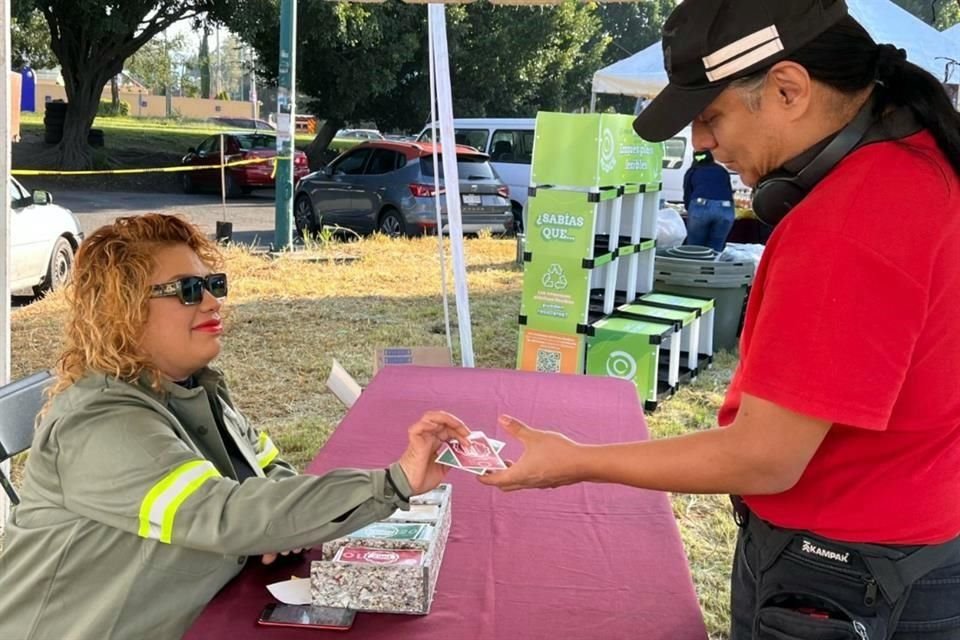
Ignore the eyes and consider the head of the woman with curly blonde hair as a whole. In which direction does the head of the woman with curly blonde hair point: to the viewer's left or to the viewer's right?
to the viewer's right

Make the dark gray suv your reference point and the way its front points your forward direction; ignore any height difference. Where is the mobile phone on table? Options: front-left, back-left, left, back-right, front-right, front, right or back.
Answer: back-left

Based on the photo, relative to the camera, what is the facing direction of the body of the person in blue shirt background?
away from the camera

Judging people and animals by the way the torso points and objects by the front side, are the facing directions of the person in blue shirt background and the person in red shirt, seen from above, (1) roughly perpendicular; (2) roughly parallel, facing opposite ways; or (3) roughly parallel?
roughly perpendicular

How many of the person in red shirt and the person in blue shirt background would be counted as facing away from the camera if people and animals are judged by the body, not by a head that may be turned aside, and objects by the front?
1

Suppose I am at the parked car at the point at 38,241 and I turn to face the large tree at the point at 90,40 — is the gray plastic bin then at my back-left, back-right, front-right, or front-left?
back-right

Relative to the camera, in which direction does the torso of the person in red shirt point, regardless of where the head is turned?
to the viewer's left

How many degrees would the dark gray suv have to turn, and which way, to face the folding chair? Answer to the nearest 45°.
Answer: approximately 135° to its left

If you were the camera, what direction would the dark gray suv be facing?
facing away from the viewer and to the left of the viewer

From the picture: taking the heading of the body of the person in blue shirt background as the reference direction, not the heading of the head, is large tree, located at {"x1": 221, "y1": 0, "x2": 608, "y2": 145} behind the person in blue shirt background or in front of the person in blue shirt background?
in front

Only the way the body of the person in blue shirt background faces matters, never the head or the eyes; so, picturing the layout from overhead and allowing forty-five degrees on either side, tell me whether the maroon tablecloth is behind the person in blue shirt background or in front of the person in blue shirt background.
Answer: behind

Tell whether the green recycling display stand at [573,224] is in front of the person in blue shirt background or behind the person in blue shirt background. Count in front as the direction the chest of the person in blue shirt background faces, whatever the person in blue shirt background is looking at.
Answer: behind

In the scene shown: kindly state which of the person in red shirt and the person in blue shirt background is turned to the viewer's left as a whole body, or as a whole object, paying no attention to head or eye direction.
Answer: the person in red shirt

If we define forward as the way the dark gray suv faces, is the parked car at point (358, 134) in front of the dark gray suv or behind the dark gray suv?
in front

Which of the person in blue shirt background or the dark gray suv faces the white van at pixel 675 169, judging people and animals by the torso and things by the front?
the person in blue shirt background
